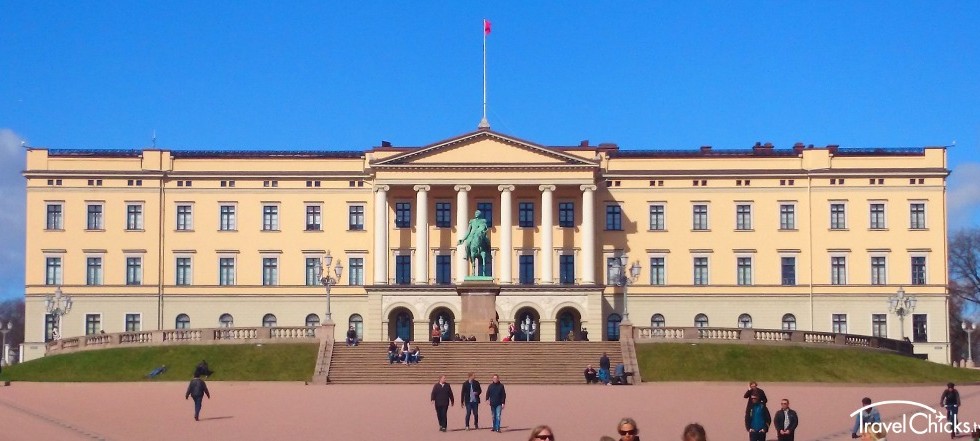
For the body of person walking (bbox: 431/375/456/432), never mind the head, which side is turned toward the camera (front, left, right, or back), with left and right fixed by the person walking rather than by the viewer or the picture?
front

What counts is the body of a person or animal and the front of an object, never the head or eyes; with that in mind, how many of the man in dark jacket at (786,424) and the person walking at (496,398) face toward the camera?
2

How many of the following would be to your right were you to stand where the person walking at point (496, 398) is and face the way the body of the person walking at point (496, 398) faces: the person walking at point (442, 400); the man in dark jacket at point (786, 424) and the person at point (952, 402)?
1

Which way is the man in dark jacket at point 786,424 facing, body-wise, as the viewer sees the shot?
toward the camera

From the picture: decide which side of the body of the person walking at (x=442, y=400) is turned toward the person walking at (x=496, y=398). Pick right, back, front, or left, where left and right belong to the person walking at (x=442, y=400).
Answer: left
